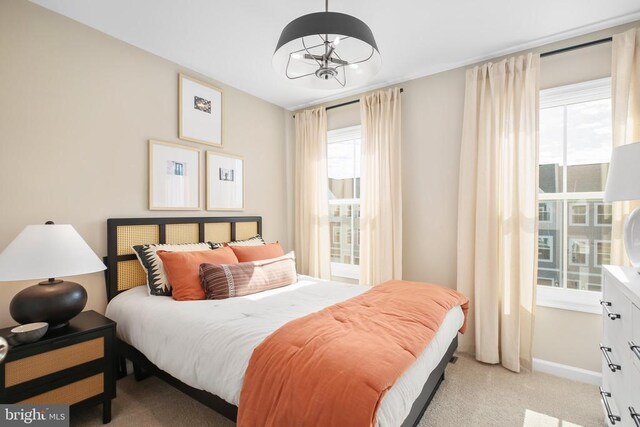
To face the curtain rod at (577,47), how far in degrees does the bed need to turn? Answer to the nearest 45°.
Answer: approximately 45° to its left

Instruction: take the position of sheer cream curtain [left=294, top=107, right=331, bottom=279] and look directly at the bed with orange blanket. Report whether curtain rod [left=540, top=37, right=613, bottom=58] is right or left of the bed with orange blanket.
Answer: left

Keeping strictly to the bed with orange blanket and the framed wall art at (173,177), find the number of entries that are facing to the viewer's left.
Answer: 0

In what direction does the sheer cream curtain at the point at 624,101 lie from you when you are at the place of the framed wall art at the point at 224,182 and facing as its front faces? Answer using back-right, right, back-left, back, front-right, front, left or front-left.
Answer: front

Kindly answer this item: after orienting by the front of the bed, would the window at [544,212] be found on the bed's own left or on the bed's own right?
on the bed's own left

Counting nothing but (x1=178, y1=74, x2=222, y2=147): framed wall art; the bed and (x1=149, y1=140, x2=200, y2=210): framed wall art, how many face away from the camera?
0

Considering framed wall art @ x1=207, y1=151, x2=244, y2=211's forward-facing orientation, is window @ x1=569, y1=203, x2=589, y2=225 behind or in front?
in front

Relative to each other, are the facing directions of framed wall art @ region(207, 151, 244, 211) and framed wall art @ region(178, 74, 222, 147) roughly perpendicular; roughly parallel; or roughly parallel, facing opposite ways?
roughly parallel

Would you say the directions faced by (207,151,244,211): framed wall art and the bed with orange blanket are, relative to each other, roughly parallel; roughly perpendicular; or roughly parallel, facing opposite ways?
roughly parallel

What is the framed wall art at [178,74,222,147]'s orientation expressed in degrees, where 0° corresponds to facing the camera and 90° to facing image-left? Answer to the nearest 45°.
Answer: approximately 315°

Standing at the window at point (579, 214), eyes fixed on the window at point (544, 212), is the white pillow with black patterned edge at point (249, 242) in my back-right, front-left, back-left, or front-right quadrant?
front-left

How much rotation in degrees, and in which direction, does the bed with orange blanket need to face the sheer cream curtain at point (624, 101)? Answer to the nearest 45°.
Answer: approximately 45° to its left

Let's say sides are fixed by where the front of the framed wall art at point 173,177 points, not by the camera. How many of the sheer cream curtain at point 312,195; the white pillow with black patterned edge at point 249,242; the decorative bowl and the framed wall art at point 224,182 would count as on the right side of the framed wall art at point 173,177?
1

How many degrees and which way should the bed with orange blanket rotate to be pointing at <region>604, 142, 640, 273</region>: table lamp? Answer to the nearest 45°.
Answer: approximately 45° to its left

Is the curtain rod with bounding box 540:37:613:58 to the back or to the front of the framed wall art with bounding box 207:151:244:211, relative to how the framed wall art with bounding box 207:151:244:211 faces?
to the front

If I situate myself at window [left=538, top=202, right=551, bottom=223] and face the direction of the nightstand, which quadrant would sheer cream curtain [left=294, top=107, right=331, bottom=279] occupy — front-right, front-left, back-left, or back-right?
front-right
